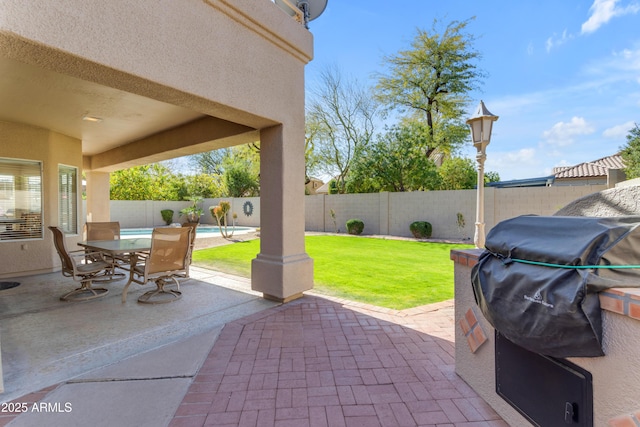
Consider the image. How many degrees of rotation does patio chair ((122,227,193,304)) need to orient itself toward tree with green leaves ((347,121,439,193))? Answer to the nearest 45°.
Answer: approximately 90° to its right

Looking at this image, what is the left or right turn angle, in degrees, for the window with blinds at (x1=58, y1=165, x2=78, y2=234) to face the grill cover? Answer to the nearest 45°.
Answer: approximately 45° to its right

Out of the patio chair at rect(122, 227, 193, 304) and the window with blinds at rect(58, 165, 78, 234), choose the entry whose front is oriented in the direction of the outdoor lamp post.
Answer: the window with blinds

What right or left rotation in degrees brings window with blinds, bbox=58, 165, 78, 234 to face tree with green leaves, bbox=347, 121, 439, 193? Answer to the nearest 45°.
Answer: approximately 45° to its left

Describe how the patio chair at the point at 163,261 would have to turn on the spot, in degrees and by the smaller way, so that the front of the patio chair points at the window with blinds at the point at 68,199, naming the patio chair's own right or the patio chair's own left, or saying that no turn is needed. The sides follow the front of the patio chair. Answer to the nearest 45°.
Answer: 0° — it already faces it

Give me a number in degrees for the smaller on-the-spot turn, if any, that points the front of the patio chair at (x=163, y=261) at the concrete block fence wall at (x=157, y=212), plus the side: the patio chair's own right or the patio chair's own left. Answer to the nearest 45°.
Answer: approximately 45° to the patio chair's own right

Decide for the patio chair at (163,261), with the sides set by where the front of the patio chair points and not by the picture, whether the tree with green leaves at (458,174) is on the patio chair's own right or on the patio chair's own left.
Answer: on the patio chair's own right

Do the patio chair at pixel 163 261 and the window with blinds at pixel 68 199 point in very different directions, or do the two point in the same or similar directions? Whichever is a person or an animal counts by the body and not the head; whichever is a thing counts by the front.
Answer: very different directions

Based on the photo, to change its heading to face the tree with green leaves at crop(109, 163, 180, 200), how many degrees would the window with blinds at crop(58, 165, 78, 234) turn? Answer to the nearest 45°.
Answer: approximately 135° to its left

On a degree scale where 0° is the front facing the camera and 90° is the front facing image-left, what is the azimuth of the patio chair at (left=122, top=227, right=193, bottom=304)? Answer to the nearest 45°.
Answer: approximately 135°

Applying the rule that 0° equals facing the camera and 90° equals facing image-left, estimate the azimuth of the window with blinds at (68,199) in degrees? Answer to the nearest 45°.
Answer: approximately 315°
